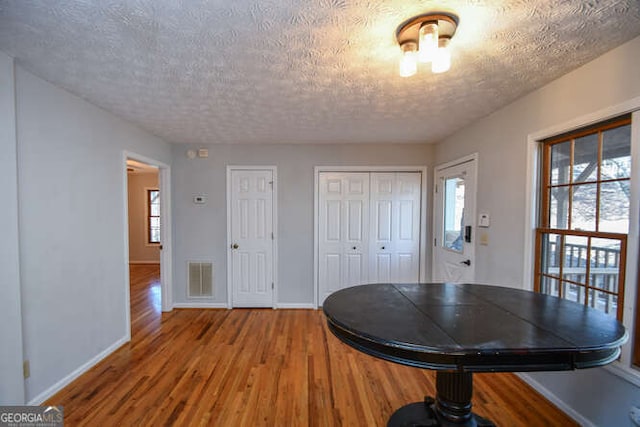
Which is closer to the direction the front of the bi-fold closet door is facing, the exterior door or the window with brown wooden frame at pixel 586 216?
the window with brown wooden frame

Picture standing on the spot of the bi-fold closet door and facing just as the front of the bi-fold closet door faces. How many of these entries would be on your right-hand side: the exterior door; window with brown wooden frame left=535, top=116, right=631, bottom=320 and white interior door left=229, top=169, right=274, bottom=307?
1

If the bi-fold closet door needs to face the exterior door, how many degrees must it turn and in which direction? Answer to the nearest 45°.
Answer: approximately 90° to its left

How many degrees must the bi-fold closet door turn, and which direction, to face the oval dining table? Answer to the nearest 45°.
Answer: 0° — it already faces it

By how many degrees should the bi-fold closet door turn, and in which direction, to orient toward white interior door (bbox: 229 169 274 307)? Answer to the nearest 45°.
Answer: approximately 90° to its right

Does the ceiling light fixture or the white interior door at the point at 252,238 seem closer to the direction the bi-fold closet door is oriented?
the ceiling light fixture

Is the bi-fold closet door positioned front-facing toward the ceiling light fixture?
yes

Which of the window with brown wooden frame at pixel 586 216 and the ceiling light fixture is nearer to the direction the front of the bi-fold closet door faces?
the ceiling light fixture

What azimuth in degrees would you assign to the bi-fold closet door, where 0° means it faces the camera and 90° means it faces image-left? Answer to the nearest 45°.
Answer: approximately 0°

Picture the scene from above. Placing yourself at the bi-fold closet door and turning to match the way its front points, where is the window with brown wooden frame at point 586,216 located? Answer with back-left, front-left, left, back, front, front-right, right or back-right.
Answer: front-left

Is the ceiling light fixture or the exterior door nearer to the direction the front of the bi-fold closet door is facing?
the ceiling light fixture
